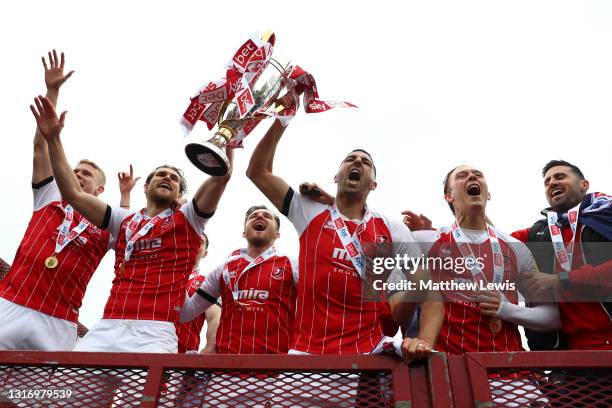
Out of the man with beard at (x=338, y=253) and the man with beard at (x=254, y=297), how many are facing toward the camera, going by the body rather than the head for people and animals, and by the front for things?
2

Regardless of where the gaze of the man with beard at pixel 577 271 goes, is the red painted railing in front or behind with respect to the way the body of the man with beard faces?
in front

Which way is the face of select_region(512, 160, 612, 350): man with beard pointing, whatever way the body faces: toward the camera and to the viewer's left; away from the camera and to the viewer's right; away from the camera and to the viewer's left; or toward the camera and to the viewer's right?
toward the camera and to the viewer's left

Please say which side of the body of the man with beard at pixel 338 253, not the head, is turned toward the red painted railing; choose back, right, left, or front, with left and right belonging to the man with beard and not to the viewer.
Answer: front

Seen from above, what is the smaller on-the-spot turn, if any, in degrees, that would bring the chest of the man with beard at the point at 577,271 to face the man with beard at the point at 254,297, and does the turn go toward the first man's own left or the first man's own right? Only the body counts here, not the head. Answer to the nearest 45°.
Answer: approximately 45° to the first man's own right

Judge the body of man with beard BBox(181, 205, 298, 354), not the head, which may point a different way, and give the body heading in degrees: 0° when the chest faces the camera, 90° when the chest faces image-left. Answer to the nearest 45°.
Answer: approximately 0°

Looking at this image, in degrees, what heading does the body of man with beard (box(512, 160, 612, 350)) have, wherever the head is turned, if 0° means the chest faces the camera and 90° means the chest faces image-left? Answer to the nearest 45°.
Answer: approximately 45°

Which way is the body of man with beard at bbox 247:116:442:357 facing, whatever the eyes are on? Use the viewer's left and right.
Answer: facing the viewer

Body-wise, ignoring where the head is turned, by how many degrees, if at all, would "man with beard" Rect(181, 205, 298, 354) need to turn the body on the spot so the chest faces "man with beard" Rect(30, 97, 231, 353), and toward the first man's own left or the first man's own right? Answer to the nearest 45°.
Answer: approximately 45° to the first man's own right

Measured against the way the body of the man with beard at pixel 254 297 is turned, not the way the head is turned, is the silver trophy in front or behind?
in front
